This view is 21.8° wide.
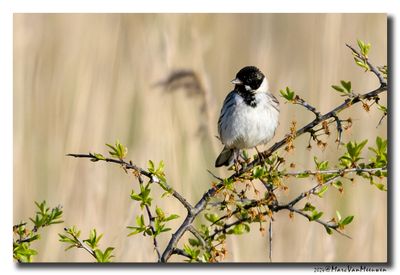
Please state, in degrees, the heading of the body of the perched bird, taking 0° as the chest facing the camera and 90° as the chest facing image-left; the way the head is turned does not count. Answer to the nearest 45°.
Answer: approximately 0°
